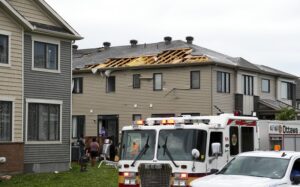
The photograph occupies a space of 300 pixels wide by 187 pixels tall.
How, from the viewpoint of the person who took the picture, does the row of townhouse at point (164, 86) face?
facing the viewer and to the right of the viewer

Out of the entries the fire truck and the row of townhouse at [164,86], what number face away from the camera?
0

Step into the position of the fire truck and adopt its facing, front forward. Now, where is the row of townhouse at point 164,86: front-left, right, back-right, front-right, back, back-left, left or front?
back-right

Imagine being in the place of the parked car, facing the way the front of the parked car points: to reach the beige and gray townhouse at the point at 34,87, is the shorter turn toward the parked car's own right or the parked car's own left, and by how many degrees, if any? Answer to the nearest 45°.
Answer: approximately 90° to the parked car's own right

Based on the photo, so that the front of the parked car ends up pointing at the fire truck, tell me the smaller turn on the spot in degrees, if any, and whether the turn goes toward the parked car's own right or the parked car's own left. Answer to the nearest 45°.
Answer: approximately 90° to the parked car's own right

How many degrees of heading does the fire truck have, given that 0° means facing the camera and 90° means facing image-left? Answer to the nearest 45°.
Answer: approximately 45°

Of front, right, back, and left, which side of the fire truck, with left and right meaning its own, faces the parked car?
left

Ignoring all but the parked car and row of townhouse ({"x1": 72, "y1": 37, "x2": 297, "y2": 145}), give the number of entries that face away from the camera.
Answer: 0
